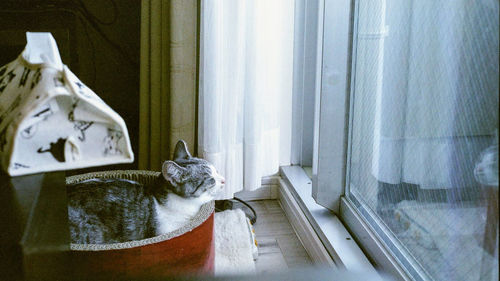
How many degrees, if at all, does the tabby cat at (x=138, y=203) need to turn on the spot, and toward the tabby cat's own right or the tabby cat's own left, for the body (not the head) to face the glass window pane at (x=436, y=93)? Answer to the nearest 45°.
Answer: approximately 45° to the tabby cat's own right

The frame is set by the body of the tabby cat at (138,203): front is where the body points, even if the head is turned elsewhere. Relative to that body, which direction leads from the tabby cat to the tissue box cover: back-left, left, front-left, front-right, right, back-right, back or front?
right

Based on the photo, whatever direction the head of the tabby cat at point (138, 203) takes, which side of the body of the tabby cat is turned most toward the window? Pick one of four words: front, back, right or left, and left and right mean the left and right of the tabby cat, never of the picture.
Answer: front

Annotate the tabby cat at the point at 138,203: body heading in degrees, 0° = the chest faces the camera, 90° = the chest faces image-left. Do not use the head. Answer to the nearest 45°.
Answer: approximately 270°
